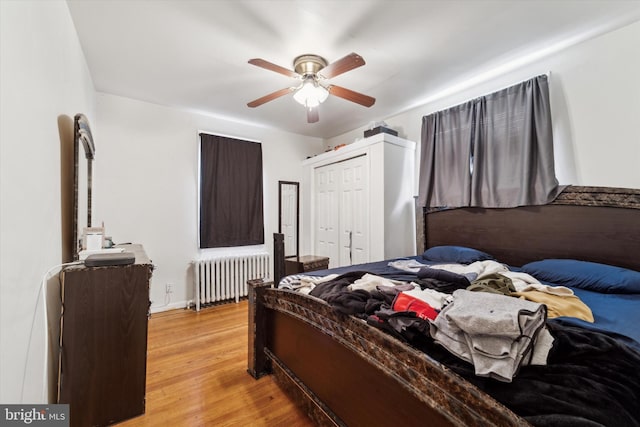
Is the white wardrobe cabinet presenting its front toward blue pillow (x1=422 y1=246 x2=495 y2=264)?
no

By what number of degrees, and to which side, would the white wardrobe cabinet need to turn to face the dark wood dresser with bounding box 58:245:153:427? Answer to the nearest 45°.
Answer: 0° — it already faces it

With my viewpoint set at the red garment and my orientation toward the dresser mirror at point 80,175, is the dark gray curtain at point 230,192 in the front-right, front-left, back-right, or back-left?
front-right

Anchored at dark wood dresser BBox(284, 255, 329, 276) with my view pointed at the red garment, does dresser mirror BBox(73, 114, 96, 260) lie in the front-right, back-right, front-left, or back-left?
front-right

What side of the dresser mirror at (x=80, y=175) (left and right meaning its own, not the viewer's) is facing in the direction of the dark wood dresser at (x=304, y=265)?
front

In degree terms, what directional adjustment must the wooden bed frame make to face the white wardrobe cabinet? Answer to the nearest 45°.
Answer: approximately 135° to its right

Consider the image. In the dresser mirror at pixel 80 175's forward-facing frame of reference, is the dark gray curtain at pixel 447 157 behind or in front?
in front

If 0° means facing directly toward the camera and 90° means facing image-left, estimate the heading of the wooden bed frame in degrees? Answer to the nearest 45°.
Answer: approximately 45°

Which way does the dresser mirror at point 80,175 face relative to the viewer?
to the viewer's right

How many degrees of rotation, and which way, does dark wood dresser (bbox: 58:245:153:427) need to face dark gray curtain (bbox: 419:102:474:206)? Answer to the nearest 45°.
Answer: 0° — it already faces it

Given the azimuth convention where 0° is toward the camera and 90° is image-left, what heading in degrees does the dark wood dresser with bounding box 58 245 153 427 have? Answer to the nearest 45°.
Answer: approximately 270°

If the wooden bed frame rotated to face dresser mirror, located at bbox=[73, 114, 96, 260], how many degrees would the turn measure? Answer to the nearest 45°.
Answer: approximately 45° to its right

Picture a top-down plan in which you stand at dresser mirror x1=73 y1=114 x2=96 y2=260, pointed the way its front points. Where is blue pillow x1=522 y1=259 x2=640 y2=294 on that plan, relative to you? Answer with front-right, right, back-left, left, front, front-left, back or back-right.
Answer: front-right

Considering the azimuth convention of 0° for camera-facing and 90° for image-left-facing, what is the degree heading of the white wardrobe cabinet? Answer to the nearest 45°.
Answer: approximately 45°

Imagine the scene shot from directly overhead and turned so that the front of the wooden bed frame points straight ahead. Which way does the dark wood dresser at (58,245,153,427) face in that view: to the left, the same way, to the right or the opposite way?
the opposite way

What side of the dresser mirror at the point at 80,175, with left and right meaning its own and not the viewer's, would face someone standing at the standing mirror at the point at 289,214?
front
